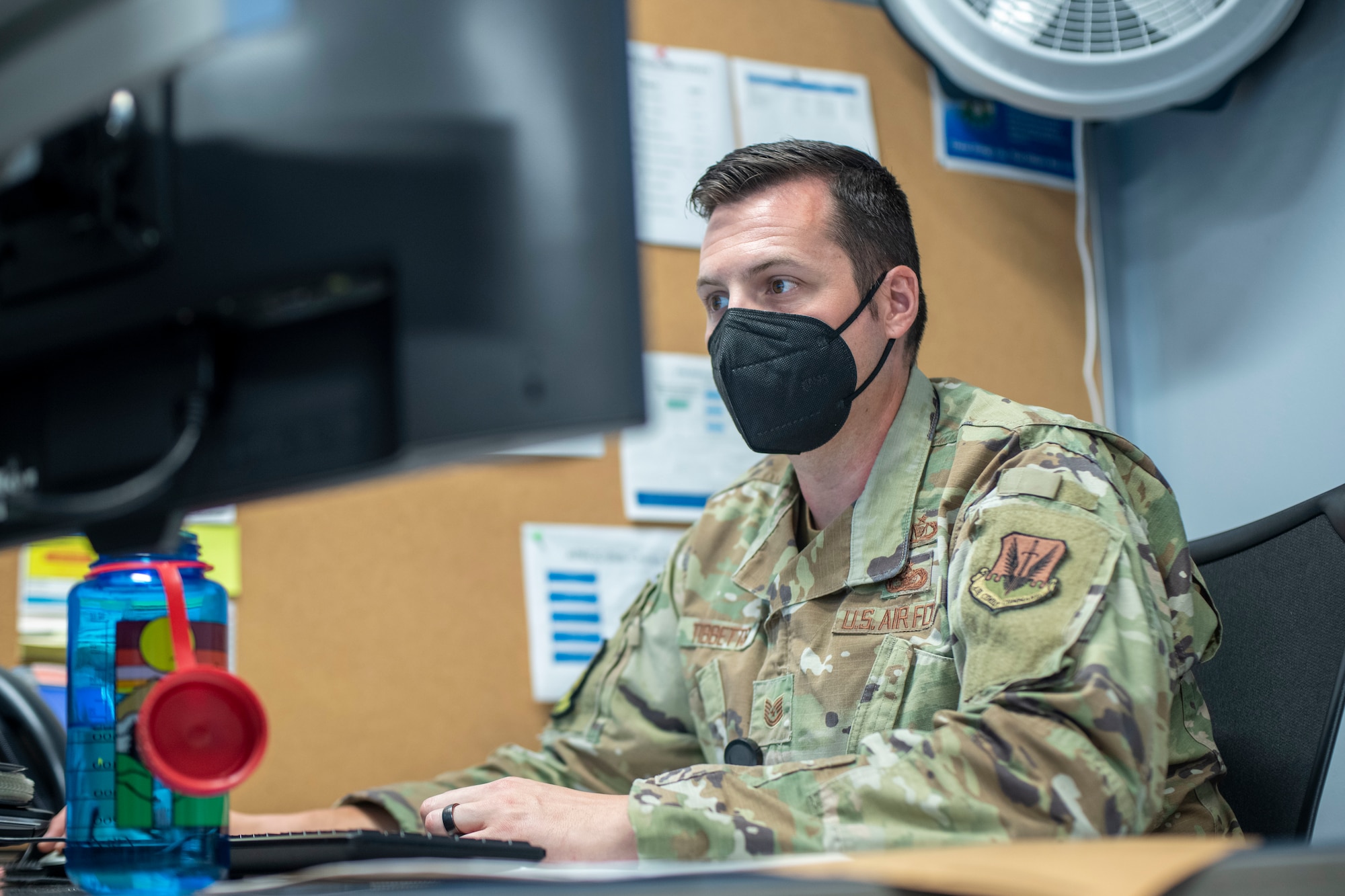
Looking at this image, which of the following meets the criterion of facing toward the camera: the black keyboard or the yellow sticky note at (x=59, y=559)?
the yellow sticky note

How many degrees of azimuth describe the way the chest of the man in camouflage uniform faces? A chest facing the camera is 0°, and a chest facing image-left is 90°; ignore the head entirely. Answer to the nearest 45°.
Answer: approximately 45°

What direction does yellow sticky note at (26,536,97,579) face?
toward the camera

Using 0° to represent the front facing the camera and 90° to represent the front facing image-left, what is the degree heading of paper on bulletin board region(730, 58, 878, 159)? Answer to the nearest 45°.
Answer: approximately 0°

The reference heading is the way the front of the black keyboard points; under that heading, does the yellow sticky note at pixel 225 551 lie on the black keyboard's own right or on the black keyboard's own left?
on the black keyboard's own left

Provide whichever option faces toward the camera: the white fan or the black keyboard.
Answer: the white fan

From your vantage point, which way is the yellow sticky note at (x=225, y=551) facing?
toward the camera

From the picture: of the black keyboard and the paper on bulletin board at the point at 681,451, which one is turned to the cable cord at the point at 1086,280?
the black keyboard

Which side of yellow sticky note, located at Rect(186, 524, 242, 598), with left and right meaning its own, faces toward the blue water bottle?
front

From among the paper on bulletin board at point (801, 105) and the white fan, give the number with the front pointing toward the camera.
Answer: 2

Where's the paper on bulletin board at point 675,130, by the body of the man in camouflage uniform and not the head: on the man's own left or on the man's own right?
on the man's own right

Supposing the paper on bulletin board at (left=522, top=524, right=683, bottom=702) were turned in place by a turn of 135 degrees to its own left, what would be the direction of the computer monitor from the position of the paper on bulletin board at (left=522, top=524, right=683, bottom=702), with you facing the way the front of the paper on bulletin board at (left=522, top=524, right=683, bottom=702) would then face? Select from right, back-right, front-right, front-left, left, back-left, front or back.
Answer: back-right

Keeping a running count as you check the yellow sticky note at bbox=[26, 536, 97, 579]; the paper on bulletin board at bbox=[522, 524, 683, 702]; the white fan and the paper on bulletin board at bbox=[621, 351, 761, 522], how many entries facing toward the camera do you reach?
4
